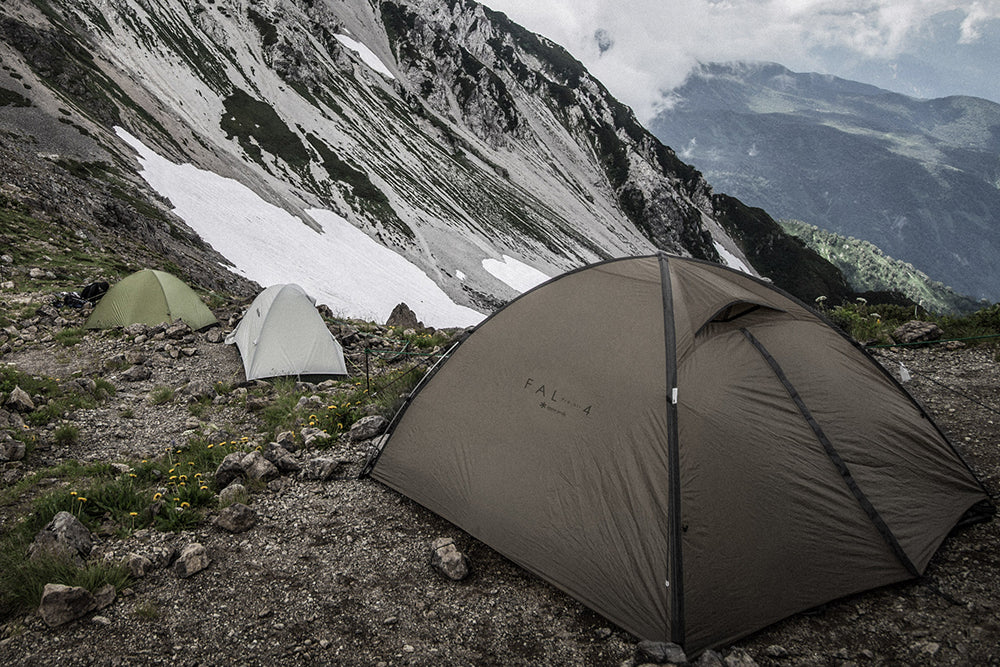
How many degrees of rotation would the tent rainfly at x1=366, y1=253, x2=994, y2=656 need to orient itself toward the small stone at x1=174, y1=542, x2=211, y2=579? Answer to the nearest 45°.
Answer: approximately 90° to its right

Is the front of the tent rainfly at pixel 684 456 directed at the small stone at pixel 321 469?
no

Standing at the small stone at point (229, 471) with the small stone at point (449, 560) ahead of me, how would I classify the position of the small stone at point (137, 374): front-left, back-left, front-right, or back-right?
back-left

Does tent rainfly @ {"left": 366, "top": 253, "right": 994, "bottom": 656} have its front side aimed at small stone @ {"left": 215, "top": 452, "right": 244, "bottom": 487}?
no

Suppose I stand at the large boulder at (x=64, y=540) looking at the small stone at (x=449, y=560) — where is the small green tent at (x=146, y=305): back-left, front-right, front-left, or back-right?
back-left

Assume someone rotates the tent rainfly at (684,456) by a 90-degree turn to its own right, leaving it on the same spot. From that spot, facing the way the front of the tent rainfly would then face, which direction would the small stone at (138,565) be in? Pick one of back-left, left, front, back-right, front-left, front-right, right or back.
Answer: front

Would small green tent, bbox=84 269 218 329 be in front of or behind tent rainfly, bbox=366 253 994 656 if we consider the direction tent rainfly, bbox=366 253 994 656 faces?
behind

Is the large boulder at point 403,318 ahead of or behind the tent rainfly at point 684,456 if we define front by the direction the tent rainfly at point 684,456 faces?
behind

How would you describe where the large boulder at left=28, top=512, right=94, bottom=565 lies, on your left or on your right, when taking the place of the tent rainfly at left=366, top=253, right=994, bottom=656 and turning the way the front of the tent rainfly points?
on your right

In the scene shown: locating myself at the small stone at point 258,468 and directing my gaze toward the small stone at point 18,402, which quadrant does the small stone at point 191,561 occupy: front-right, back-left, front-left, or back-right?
back-left

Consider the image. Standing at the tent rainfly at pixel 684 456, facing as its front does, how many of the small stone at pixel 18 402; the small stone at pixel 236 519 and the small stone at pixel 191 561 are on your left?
0
